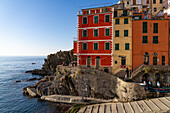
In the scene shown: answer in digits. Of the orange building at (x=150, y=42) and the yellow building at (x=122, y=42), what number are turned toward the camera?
2

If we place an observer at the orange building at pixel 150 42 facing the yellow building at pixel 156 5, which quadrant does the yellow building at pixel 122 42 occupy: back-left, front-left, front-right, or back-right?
back-left

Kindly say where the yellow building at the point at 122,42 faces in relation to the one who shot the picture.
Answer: facing the viewer

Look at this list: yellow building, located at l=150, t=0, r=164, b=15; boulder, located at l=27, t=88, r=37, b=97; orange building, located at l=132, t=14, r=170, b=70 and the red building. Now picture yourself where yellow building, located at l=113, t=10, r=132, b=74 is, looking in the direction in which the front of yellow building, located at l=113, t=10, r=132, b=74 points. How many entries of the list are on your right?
2

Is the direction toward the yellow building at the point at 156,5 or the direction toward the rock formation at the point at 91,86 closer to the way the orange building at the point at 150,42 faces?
the rock formation

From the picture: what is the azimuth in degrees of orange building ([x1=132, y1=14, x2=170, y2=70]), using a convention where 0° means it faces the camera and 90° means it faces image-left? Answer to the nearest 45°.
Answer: approximately 0°

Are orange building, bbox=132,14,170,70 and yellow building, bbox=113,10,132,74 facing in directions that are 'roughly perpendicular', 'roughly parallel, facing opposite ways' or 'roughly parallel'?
roughly parallel

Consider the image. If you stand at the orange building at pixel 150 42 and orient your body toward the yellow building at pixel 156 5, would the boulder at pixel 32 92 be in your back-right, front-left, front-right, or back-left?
back-left

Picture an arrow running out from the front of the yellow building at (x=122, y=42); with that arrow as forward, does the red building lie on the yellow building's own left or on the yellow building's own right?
on the yellow building's own right

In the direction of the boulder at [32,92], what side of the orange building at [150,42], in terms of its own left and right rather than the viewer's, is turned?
right

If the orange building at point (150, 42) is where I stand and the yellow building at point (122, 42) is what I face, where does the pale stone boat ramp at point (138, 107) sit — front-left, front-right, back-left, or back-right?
front-left

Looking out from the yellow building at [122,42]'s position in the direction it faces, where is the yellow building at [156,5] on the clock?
the yellow building at [156,5] is roughly at 7 o'clock from the yellow building at [122,42].
